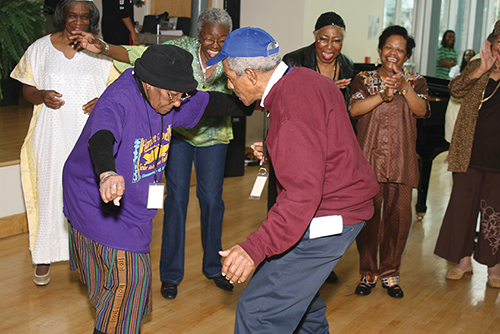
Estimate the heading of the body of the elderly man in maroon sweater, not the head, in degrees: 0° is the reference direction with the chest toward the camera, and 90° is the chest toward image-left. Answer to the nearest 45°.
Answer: approximately 90°

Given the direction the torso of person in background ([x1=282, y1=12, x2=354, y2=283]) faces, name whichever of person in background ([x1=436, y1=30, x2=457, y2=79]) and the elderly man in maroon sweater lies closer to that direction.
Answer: the elderly man in maroon sweater

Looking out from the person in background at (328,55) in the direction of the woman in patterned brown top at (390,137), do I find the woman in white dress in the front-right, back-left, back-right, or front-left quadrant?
back-right

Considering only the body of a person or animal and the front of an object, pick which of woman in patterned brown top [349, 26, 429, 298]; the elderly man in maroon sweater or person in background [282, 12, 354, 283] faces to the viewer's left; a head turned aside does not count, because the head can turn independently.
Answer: the elderly man in maroon sweater

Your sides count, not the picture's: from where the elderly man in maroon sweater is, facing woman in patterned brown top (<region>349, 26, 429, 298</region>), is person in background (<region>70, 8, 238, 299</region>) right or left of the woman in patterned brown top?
left

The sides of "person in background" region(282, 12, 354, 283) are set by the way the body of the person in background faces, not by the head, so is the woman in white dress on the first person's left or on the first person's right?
on the first person's right

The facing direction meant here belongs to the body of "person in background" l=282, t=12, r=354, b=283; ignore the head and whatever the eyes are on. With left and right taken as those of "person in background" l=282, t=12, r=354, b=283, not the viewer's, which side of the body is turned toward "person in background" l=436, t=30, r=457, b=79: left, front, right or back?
back

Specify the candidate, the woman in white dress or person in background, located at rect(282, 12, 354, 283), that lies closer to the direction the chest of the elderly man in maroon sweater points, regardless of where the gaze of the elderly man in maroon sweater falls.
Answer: the woman in white dress

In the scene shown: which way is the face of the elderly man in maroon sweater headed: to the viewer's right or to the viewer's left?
to the viewer's left
